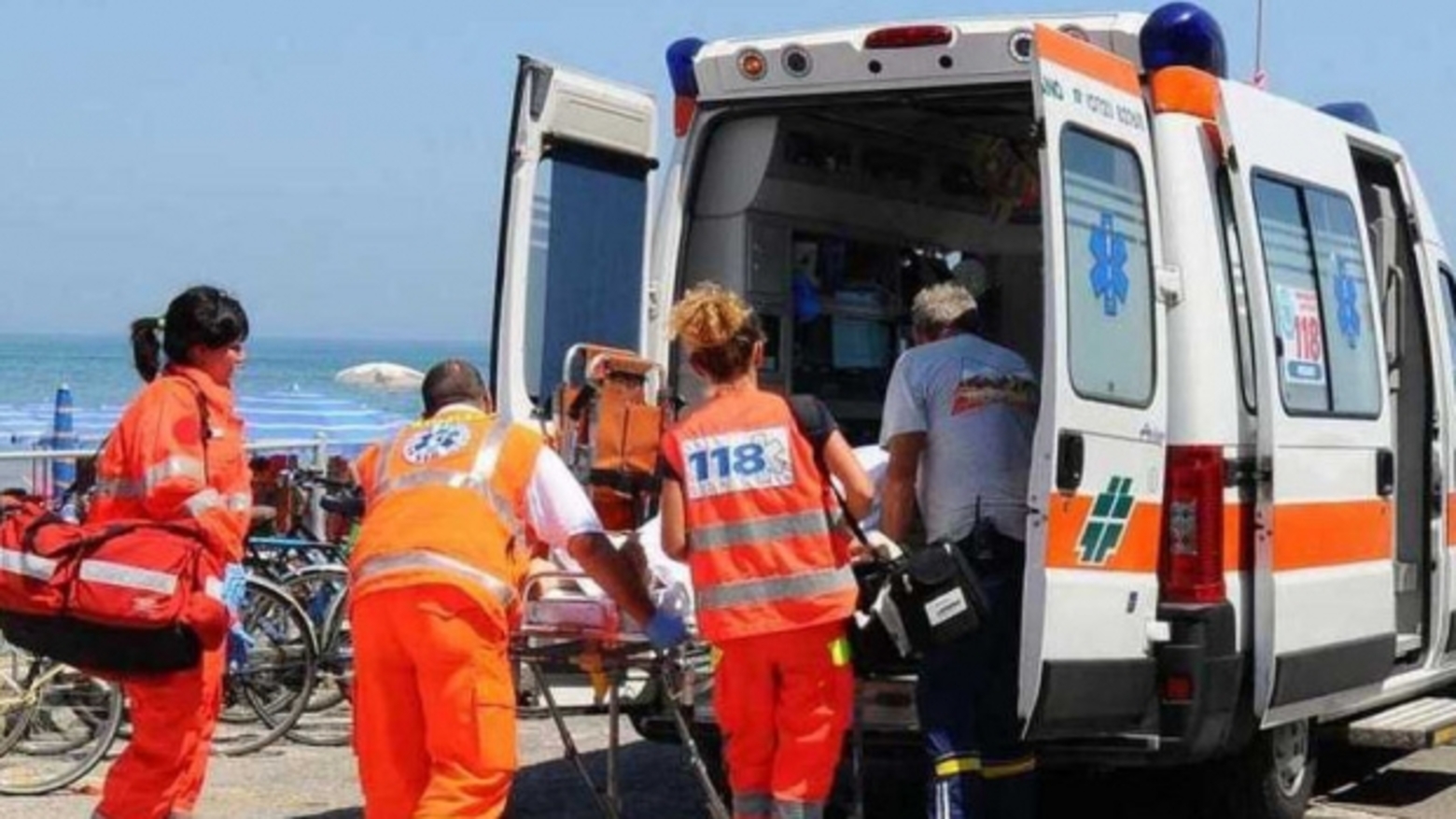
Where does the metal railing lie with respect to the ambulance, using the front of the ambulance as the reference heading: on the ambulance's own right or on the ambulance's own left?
on the ambulance's own left

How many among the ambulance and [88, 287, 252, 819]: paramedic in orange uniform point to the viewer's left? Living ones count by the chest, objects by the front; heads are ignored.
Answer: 0

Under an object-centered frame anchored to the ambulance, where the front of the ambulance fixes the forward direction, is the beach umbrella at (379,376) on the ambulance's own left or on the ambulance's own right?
on the ambulance's own left

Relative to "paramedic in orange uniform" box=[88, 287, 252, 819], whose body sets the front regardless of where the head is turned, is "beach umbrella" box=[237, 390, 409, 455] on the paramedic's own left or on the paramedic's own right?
on the paramedic's own left

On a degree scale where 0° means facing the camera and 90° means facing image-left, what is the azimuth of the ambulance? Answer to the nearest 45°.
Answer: approximately 225°

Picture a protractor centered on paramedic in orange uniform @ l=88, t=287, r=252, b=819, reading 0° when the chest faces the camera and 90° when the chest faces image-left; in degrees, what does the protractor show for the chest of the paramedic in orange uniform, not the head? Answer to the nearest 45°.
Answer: approximately 270°

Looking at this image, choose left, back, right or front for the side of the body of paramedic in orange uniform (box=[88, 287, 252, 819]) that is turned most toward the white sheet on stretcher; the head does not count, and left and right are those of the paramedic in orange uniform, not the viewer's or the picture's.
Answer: front

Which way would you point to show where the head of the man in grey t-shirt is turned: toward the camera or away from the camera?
away from the camera

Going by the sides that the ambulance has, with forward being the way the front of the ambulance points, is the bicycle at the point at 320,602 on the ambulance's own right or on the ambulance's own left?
on the ambulance's own left

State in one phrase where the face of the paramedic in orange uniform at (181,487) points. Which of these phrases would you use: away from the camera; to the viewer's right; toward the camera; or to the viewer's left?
to the viewer's right

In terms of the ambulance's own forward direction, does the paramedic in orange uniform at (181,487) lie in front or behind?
behind

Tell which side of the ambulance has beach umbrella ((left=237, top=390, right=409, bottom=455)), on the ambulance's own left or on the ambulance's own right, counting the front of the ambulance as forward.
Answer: on the ambulance's own left

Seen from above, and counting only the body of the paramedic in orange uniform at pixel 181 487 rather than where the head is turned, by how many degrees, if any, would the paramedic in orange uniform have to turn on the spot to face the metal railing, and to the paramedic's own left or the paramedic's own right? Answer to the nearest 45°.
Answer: approximately 90° to the paramedic's own left
